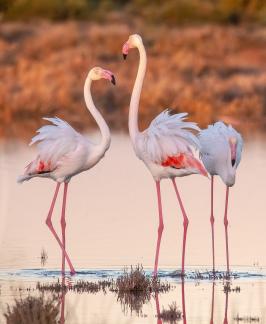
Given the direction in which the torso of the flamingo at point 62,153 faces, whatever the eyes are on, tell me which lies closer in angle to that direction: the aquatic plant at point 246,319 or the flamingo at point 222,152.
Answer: the flamingo

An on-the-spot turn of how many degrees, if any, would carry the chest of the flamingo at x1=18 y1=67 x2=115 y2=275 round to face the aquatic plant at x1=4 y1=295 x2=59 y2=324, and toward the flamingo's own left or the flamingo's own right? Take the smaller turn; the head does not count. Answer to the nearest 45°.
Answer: approximately 90° to the flamingo's own right

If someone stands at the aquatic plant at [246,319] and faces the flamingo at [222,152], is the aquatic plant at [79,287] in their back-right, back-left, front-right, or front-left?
front-left

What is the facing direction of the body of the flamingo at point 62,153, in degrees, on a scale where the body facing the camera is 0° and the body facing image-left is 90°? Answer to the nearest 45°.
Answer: approximately 270°

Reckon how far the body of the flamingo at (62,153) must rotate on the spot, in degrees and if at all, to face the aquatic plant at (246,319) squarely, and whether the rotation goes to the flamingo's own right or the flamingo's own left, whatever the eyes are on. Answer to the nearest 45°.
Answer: approximately 45° to the flamingo's own right

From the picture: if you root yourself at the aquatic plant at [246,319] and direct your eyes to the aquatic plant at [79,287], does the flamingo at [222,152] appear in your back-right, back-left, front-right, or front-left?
front-right

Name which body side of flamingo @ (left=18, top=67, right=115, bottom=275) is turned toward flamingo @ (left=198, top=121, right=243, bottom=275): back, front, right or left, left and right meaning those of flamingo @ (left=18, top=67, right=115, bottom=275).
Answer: front
